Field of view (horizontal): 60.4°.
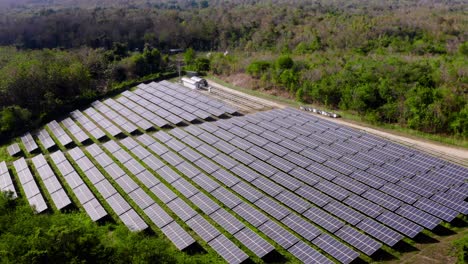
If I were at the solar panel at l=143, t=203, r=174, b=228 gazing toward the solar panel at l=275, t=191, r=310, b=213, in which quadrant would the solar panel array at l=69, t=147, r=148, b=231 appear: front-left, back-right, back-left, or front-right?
back-left

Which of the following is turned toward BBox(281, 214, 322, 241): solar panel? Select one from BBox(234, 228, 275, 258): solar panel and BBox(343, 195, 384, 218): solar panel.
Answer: BBox(343, 195, 384, 218): solar panel

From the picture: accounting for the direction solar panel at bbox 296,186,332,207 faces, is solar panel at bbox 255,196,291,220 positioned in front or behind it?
in front

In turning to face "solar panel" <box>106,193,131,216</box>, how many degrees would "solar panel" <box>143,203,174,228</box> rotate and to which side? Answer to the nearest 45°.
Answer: approximately 90° to its right

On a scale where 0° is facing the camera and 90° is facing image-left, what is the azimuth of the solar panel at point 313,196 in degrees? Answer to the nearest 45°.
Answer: approximately 45°

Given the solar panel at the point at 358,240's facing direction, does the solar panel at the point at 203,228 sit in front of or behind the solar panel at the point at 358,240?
in front

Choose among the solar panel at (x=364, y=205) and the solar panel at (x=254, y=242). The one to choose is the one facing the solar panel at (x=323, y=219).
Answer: the solar panel at (x=364, y=205)

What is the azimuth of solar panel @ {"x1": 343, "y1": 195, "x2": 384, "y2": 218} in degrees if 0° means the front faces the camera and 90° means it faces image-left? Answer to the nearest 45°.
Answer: approximately 45°

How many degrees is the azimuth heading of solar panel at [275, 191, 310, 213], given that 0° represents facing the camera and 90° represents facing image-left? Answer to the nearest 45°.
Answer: approximately 45°

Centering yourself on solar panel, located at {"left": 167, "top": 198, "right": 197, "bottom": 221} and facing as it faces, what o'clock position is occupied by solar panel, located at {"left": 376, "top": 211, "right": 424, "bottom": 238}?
solar panel, located at {"left": 376, "top": 211, "right": 424, "bottom": 238} is roughly at 8 o'clock from solar panel, located at {"left": 167, "top": 198, "right": 197, "bottom": 221}.

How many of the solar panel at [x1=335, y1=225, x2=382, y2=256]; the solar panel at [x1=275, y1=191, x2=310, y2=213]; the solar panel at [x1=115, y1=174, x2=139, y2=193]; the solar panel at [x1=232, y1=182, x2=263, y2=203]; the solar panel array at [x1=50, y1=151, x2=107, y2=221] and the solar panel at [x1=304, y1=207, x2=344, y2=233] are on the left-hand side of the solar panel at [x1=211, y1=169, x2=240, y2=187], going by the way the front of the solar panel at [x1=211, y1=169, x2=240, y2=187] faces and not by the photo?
4

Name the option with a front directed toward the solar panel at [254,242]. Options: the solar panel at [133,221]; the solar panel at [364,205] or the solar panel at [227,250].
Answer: the solar panel at [364,205]

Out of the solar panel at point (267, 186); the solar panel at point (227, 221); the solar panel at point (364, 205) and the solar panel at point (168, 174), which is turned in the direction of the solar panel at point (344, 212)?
the solar panel at point (364, 205)

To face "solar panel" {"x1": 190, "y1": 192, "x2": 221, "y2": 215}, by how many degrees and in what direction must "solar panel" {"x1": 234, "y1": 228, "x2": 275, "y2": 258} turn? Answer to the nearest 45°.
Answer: approximately 90° to its right

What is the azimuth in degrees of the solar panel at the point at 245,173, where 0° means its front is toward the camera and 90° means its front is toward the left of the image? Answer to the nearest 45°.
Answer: approximately 45°

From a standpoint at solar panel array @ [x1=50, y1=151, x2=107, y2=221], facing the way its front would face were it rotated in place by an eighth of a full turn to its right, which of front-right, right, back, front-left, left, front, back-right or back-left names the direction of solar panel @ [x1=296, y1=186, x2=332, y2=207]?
back-left

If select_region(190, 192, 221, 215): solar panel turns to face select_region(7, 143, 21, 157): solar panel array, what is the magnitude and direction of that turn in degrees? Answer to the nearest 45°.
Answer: approximately 90° to its right

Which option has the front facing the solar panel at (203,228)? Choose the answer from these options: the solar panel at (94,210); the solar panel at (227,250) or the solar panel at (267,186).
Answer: the solar panel at (267,186)

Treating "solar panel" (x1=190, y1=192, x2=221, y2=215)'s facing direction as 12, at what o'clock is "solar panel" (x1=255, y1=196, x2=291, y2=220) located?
"solar panel" (x1=255, y1=196, x2=291, y2=220) is roughly at 8 o'clock from "solar panel" (x1=190, y1=192, x2=221, y2=215).
